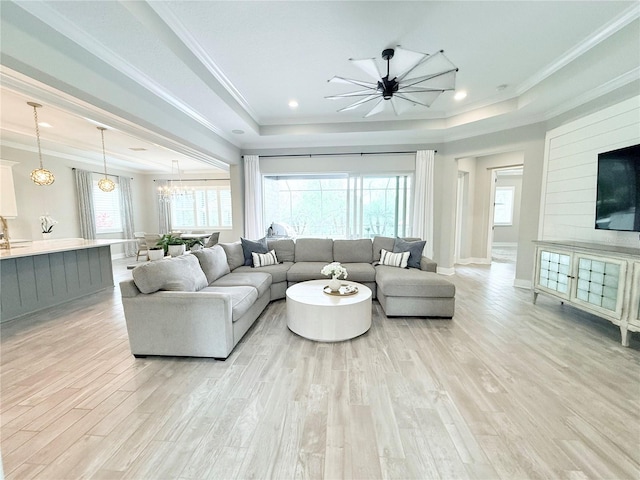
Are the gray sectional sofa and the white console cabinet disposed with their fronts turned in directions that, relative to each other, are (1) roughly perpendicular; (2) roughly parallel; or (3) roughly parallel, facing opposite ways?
roughly perpendicular

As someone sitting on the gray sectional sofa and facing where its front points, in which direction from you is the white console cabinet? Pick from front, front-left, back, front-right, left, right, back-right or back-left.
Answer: left

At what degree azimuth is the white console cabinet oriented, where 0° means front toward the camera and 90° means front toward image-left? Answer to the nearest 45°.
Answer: approximately 45°

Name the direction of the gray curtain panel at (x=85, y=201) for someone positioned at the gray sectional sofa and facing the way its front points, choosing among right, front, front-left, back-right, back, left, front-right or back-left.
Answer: back-right

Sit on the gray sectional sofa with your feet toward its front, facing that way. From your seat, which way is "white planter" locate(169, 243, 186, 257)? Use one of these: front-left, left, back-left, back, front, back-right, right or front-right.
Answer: back-right

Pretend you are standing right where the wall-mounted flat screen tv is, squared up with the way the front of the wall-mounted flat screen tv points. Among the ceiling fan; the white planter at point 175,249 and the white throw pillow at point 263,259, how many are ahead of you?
3

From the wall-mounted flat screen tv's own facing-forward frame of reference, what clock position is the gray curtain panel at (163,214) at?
The gray curtain panel is roughly at 1 o'clock from the wall-mounted flat screen tv.

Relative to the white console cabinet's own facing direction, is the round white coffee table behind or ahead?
ahead

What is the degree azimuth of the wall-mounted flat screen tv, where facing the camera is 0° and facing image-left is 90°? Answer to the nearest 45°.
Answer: approximately 45°

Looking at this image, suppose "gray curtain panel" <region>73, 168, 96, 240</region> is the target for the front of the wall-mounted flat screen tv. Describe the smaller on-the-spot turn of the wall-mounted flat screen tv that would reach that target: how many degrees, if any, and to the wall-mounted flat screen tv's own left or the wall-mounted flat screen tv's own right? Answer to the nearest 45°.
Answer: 0° — it already faces it

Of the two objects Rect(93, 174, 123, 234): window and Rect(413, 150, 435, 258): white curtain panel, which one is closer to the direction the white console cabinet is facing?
the window

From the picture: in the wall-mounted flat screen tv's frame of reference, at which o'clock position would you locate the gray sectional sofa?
The gray sectional sofa is roughly at 12 o'clock from the wall-mounted flat screen tv.

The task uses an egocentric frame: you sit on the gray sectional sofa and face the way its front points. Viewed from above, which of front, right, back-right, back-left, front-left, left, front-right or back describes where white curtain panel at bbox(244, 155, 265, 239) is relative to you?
back

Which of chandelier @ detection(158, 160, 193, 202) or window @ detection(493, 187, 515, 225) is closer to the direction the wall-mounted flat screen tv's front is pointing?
the chandelier
